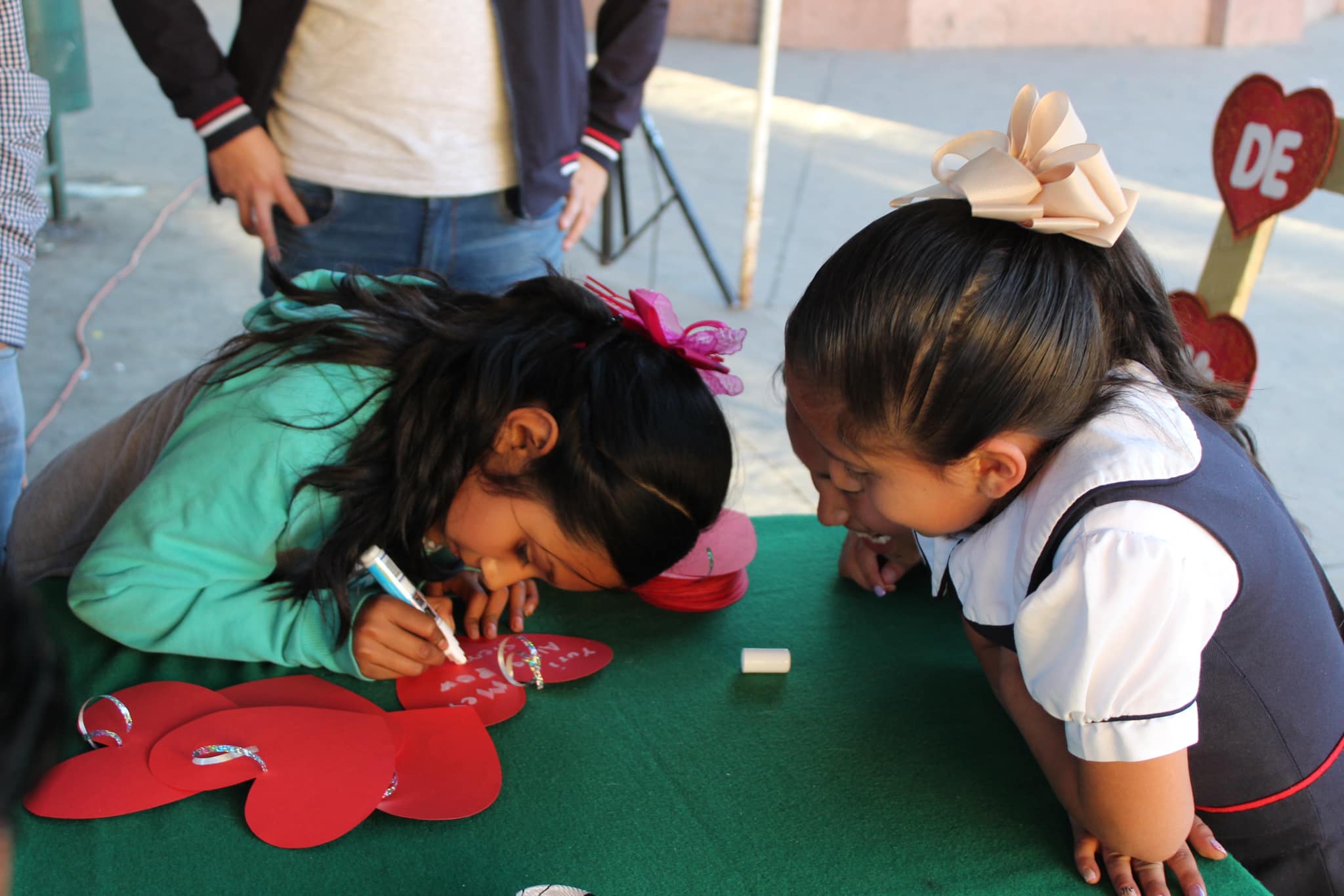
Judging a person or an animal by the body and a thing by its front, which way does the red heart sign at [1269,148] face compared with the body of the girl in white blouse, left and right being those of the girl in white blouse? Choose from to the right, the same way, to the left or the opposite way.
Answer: to the left

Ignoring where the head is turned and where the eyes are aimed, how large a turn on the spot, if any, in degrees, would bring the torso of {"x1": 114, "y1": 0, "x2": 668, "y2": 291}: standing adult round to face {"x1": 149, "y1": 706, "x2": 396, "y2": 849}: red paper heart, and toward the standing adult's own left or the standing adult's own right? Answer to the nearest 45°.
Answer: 0° — they already face it

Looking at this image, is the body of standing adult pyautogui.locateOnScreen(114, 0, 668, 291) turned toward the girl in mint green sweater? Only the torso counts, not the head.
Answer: yes

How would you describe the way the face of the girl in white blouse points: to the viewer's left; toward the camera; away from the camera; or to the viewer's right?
to the viewer's left

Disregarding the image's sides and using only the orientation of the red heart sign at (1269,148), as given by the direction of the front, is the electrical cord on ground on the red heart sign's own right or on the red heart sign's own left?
on the red heart sign's own right

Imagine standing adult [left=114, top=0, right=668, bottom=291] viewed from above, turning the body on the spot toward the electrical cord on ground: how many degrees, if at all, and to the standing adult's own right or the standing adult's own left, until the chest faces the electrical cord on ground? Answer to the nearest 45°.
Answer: approximately 135° to the standing adult's own right

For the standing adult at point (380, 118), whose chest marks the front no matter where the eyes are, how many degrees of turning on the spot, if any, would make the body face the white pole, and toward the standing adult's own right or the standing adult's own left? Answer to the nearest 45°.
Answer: approximately 135° to the standing adult's own left

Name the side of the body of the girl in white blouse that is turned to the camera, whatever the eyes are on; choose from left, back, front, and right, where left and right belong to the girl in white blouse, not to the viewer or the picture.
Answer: left

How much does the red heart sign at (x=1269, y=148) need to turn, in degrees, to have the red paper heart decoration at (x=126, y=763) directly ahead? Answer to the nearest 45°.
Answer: approximately 45° to its right

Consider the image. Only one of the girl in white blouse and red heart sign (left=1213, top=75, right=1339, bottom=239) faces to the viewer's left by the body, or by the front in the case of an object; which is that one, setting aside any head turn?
the girl in white blouse
